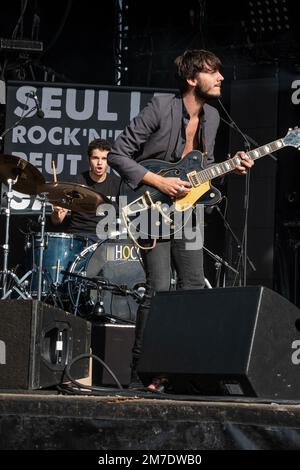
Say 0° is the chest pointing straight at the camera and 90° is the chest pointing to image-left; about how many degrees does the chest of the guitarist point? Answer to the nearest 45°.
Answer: approximately 315°

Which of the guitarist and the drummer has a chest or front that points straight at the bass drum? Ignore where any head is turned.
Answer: the drummer

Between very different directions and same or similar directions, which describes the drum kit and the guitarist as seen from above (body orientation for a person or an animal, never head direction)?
same or similar directions

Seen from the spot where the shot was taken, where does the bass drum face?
facing the viewer and to the right of the viewer

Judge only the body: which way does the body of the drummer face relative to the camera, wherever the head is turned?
toward the camera

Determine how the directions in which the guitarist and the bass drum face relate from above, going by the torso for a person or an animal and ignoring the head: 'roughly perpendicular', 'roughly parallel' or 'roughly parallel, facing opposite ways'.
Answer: roughly parallel

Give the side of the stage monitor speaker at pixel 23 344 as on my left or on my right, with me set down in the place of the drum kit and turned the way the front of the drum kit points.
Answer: on my right

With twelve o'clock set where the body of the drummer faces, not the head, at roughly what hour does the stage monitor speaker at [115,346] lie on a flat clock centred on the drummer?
The stage monitor speaker is roughly at 12 o'clock from the drummer.

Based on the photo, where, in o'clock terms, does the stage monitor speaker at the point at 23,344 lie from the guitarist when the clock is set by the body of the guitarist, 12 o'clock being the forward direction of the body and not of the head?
The stage monitor speaker is roughly at 2 o'clock from the guitarist.

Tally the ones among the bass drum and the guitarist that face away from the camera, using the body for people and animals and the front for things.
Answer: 0
